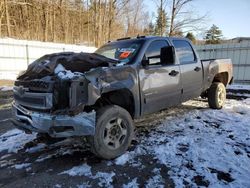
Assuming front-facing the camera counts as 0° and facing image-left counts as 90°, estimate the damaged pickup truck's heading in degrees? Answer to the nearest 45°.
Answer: approximately 45°

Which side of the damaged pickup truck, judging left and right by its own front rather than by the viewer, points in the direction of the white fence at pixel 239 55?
back

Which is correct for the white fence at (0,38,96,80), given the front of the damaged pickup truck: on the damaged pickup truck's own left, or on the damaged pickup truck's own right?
on the damaged pickup truck's own right

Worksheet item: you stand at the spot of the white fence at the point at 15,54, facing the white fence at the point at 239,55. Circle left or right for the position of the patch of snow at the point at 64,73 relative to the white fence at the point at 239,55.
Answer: right
